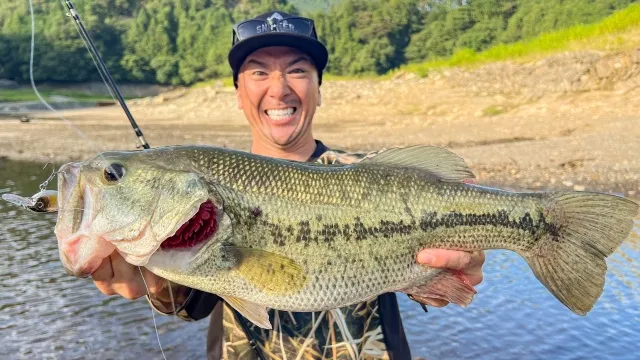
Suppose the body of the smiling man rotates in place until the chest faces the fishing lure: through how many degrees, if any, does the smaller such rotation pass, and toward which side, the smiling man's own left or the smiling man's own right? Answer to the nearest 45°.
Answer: approximately 45° to the smiling man's own right

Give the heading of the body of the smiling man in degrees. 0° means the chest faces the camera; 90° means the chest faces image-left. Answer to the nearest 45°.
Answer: approximately 0°

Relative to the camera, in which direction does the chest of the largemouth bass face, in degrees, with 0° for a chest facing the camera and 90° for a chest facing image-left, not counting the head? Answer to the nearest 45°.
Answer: approximately 90°
